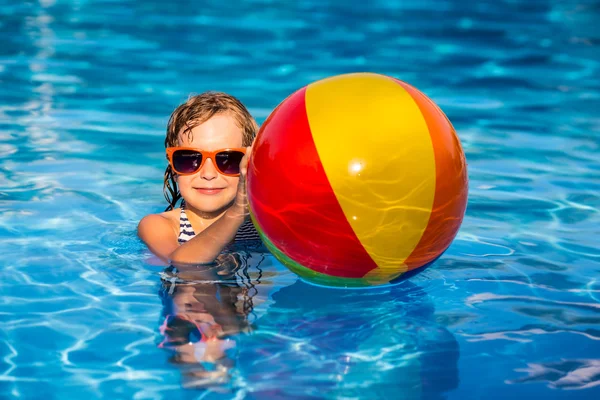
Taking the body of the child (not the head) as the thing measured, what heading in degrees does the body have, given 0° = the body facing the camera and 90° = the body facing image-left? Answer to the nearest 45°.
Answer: approximately 0°
